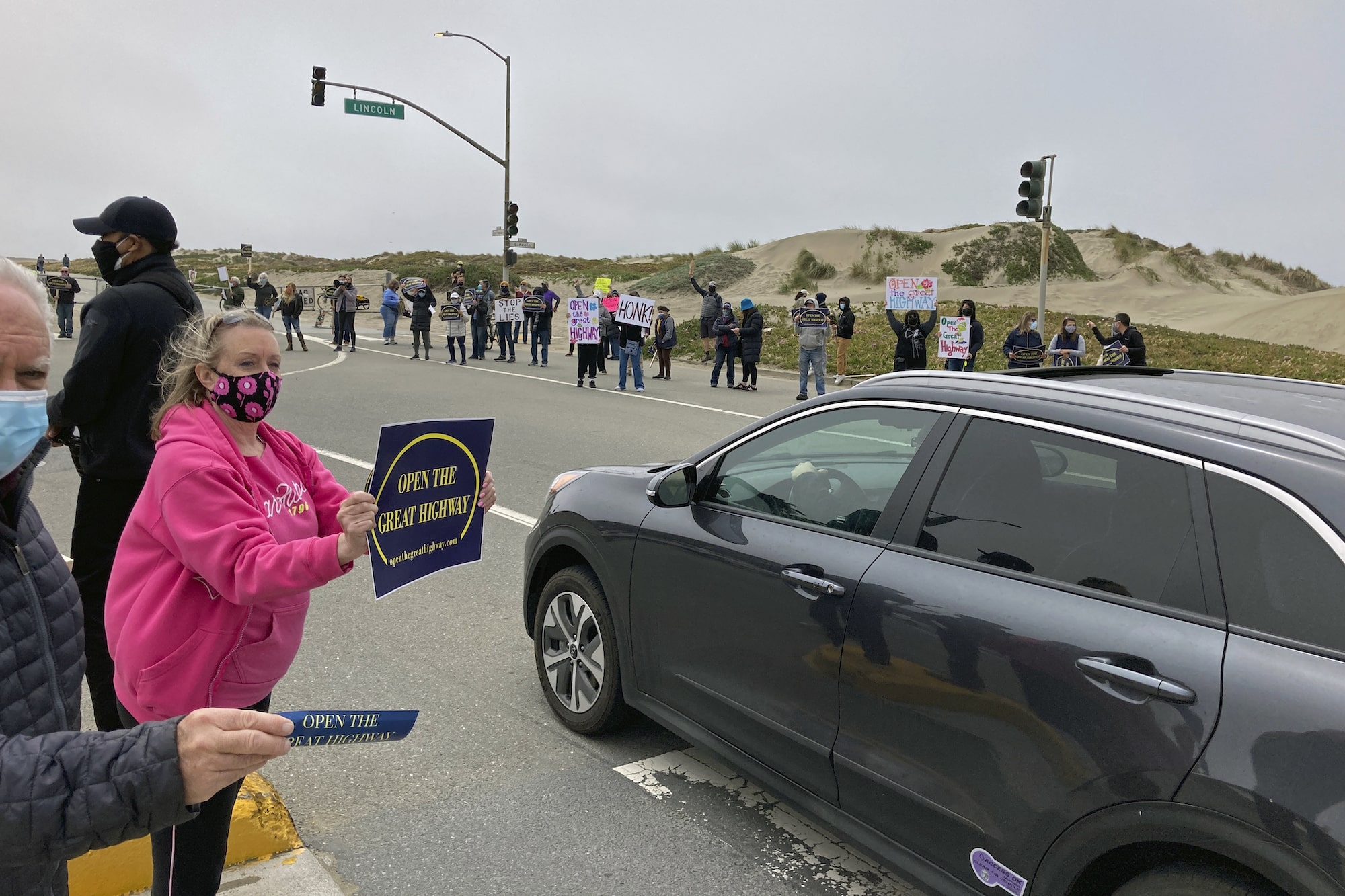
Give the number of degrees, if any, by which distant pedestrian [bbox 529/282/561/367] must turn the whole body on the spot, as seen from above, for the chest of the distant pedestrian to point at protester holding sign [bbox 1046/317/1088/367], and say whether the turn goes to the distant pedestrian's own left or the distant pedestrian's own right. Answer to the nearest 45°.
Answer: approximately 90° to the distant pedestrian's own left

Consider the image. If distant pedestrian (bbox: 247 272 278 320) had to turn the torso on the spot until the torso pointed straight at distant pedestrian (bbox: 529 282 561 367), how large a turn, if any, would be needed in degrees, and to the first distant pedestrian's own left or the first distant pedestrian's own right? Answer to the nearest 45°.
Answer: approximately 45° to the first distant pedestrian's own left

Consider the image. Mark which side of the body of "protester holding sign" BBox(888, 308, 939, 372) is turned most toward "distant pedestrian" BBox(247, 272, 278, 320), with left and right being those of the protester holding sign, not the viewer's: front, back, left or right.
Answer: right

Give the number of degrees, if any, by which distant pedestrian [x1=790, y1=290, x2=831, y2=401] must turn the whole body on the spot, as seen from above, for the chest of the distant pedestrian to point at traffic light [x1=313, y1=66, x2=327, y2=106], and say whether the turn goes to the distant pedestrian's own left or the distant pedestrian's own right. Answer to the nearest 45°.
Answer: approximately 135° to the distant pedestrian's own right

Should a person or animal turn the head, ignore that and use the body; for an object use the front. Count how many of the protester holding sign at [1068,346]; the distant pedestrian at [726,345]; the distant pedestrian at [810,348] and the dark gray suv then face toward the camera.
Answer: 3

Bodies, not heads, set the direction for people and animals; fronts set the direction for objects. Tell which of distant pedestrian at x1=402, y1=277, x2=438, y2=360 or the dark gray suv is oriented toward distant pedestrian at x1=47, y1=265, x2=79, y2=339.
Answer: the dark gray suv

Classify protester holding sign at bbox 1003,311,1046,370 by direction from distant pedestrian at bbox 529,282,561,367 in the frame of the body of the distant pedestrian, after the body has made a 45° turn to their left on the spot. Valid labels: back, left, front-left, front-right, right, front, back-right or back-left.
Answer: front-left

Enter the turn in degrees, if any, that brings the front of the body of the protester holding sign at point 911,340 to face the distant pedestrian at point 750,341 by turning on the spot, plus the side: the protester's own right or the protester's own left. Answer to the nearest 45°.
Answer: approximately 135° to the protester's own right

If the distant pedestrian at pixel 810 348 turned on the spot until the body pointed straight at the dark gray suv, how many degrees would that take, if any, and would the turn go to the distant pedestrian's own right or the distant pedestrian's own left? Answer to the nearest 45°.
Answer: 0° — they already face it

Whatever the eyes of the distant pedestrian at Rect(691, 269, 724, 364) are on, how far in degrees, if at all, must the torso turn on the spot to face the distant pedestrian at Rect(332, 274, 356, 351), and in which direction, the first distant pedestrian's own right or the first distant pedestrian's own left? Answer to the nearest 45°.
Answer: approximately 45° to the first distant pedestrian's own right

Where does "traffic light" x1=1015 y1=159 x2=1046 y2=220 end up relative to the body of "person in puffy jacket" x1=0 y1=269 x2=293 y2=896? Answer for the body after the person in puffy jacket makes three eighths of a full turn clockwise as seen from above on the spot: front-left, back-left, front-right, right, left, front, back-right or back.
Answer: back-right

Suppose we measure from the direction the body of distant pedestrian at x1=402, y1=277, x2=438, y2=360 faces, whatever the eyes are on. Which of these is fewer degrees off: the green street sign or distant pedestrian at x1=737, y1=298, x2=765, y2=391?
the distant pedestrian
